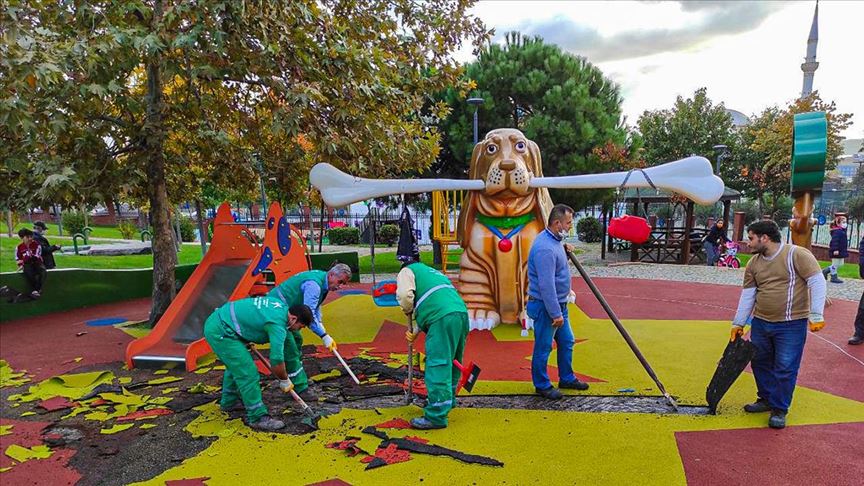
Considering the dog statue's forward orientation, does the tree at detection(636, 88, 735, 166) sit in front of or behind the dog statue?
behind

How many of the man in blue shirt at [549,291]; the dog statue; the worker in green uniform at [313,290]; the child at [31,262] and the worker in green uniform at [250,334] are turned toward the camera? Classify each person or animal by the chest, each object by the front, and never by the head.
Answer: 2

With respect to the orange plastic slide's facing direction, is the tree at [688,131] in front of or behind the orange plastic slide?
behind

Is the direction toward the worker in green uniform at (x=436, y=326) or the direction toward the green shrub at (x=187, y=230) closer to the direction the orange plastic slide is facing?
the worker in green uniform

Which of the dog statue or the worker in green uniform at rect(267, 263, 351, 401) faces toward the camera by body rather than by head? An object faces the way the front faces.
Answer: the dog statue

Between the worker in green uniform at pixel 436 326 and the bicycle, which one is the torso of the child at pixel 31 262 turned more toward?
the worker in green uniform

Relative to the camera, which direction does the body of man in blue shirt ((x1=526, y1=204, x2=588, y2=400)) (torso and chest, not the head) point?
to the viewer's right

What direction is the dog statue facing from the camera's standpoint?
toward the camera

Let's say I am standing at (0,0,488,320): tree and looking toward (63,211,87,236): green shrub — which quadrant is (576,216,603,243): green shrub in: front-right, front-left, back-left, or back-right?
front-right

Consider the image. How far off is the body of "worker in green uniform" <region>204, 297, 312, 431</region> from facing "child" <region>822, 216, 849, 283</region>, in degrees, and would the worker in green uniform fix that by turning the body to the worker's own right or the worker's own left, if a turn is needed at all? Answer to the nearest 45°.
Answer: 0° — they already face them

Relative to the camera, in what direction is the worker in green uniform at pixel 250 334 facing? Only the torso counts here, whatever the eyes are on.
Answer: to the viewer's right
